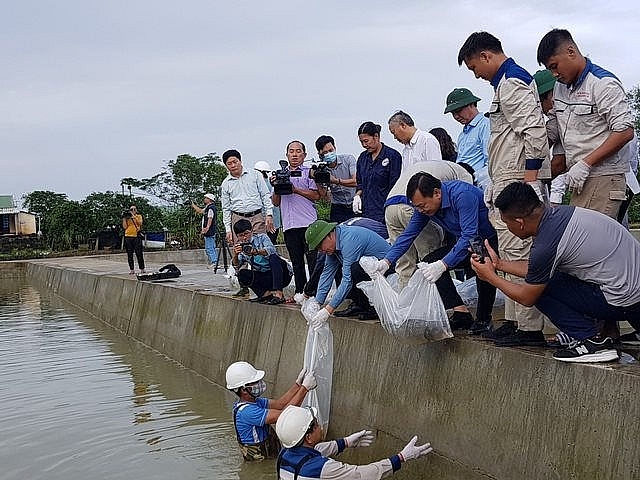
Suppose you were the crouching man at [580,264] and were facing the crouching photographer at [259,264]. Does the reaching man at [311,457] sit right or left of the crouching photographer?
left

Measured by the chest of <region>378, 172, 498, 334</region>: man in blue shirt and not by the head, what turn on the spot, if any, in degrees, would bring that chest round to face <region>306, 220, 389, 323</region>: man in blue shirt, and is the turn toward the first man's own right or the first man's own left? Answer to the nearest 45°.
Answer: approximately 90° to the first man's own right

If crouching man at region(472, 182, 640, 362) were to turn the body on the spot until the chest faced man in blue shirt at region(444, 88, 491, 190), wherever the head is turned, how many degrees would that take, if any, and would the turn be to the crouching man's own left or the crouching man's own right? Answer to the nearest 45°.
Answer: approximately 90° to the crouching man's own right

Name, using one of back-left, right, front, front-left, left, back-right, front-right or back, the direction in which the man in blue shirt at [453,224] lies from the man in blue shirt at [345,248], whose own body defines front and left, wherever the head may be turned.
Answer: left

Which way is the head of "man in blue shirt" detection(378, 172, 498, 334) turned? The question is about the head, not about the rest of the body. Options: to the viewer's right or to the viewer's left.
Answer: to the viewer's left

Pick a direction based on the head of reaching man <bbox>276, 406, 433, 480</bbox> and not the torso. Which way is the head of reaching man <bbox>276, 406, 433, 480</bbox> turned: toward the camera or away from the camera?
away from the camera

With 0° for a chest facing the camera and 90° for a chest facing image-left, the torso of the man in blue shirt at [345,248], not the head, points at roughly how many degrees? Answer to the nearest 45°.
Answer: approximately 45°

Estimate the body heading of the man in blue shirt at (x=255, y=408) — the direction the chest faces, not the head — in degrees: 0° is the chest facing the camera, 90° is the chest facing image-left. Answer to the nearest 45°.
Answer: approximately 270°

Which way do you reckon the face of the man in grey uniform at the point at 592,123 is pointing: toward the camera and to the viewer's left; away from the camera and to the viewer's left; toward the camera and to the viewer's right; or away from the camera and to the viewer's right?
toward the camera and to the viewer's left

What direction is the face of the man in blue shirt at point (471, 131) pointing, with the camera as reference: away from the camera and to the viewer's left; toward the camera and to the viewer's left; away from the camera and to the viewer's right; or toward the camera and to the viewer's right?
toward the camera and to the viewer's left

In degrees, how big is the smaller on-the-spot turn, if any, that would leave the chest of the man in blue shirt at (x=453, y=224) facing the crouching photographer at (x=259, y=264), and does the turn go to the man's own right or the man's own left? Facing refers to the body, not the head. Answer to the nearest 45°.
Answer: approximately 90° to the man's own right
